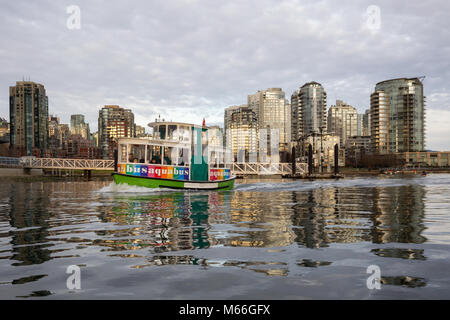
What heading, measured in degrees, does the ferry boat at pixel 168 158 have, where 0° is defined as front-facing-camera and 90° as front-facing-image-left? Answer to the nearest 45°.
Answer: approximately 90°
